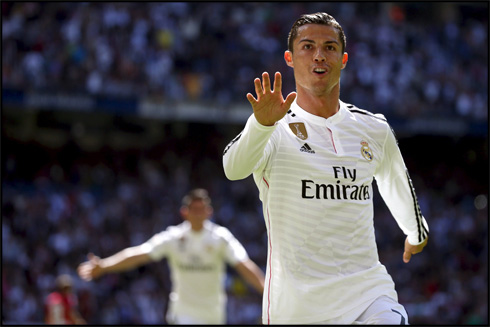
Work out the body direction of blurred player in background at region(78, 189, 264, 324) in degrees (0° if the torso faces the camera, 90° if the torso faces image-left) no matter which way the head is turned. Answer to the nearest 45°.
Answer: approximately 0°

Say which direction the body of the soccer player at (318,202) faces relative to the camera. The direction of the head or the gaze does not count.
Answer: toward the camera

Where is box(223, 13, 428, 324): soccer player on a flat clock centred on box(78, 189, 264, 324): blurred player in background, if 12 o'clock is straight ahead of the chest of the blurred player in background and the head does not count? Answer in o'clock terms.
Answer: The soccer player is roughly at 12 o'clock from the blurred player in background.

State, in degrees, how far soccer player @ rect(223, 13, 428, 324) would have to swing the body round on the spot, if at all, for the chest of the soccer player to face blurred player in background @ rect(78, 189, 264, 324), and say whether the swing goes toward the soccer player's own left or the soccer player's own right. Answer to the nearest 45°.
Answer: approximately 180°

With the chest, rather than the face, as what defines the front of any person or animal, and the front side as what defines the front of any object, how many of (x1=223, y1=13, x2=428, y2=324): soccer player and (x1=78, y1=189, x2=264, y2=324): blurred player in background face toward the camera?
2
